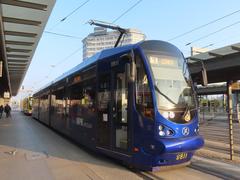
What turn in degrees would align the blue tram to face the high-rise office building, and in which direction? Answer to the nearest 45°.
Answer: approximately 135° to its left

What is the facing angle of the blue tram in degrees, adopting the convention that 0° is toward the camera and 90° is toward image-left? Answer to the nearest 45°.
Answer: approximately 315°
